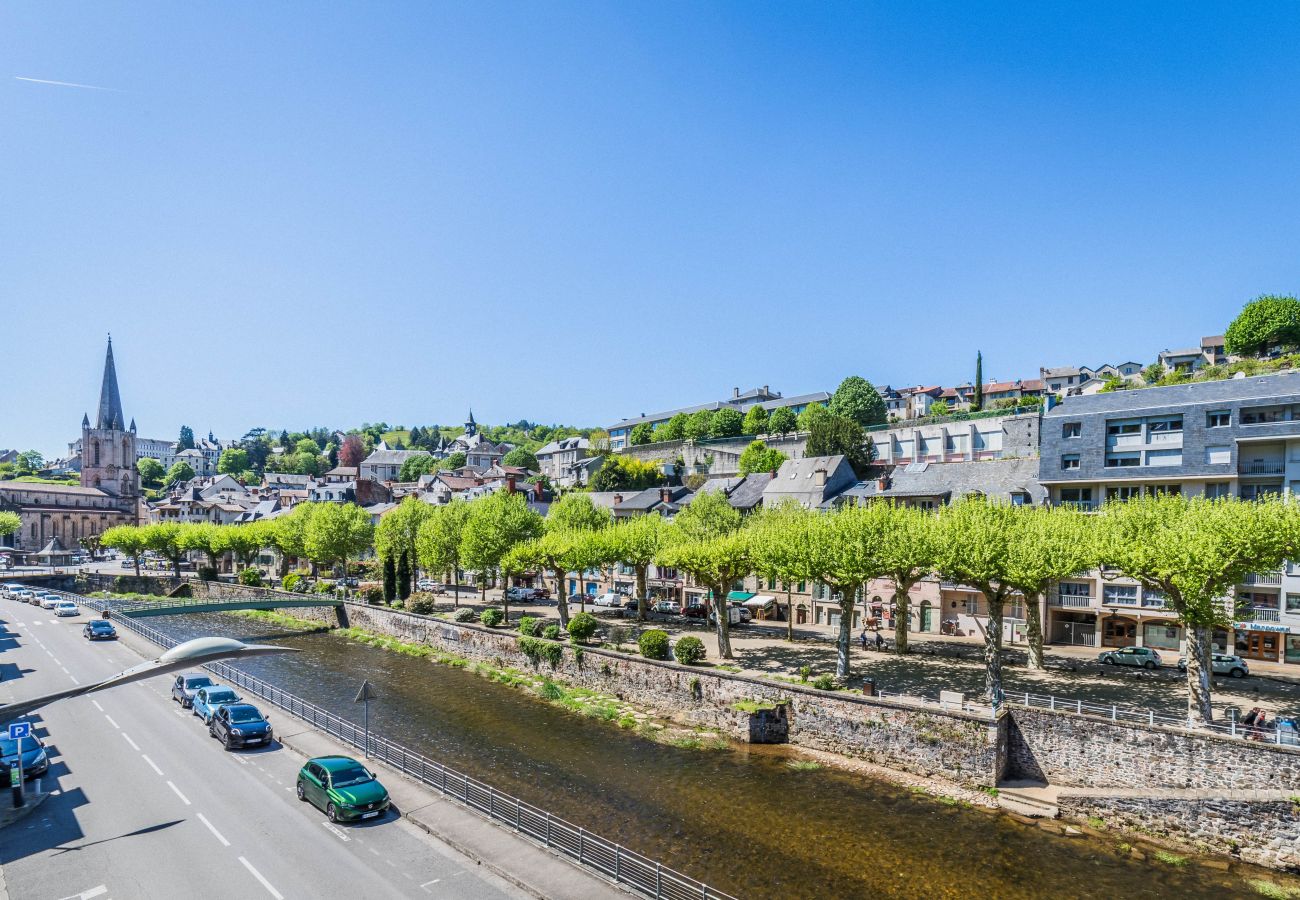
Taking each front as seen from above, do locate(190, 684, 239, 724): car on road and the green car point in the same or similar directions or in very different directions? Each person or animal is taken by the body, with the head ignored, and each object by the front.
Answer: same or similar directions

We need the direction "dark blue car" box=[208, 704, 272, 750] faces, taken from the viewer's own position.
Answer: facing the viewer and to the right of the viewer

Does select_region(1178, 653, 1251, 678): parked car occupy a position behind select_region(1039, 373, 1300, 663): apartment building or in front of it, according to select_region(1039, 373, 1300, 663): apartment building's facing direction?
in front

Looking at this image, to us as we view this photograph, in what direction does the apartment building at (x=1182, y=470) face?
facing the viewer

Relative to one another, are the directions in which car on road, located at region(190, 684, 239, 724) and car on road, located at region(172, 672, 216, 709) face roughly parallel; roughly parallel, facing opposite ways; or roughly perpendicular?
roughly parallel

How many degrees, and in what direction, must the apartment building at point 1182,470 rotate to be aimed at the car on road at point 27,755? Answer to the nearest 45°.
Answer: approximately 45° to its right

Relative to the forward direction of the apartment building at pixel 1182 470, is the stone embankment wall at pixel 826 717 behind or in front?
in front

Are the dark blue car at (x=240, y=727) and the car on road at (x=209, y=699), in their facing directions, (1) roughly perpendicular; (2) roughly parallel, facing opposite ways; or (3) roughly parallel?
roughly parallel

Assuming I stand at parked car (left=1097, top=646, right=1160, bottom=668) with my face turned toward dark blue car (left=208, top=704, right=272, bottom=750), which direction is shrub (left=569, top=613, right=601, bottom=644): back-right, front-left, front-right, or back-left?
front-right
